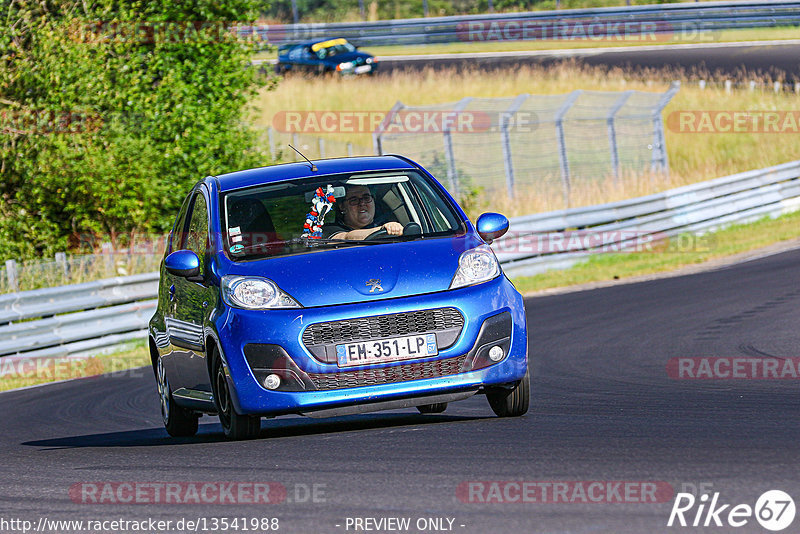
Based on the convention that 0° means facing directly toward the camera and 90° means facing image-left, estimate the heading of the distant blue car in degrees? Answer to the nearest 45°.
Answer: approximately 315°

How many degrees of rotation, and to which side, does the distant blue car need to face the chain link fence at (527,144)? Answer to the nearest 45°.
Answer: approximately 45° to its right

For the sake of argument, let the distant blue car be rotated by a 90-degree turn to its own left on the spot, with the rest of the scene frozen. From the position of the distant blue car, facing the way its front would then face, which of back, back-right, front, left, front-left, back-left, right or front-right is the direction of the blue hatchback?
back-right

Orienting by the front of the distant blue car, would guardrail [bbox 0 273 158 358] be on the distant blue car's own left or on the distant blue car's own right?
on the distant blue car's own right

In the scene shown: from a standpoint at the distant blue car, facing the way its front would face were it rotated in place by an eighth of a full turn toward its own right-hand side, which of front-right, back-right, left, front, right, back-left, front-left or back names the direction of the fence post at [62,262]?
front

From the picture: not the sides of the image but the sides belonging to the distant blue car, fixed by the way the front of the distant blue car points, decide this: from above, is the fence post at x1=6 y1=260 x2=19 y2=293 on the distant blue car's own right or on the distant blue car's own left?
on the distant blue car's own right

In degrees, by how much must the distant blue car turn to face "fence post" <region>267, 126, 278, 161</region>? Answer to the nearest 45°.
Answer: approximately 45° to its right

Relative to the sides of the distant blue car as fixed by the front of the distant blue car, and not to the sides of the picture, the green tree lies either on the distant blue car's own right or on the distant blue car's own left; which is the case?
on the distant blue car's own right

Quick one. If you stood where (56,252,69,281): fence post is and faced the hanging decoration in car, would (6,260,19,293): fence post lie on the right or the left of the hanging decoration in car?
right

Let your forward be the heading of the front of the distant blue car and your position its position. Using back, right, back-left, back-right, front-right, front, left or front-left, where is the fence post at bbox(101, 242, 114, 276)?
front-right
